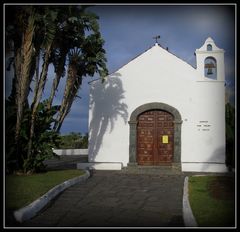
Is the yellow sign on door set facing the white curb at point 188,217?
yes

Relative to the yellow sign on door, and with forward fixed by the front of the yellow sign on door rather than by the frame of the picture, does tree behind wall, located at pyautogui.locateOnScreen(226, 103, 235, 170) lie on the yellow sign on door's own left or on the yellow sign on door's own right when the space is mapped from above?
on the yellow sign on door's own left

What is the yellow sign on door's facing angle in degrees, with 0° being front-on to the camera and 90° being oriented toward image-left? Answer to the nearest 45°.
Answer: approximately 0°

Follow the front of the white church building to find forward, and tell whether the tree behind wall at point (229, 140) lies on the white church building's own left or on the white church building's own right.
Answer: on the white church building's own left

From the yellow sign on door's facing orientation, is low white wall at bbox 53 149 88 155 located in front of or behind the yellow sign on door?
behind

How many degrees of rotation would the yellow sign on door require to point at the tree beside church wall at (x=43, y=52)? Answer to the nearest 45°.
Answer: approximately 45° to its right

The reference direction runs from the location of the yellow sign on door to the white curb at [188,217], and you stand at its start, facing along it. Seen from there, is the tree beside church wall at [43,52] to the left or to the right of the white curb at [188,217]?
right

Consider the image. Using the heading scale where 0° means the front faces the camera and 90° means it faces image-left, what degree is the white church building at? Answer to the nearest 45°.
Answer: approximately 0°

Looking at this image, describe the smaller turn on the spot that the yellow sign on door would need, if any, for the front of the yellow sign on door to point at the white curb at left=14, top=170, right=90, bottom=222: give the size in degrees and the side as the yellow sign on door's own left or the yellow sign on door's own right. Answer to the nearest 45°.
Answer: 0° — it already faces it

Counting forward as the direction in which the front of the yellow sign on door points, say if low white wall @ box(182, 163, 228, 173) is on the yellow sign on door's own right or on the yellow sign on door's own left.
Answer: on the yellow sign on door's own left
